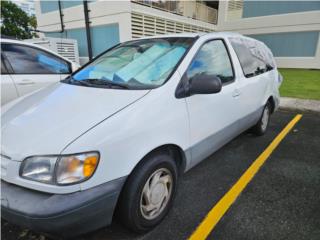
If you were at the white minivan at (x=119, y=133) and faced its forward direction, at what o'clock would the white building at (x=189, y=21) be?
The white building is roughly at 5 o'clock from the white minivan.

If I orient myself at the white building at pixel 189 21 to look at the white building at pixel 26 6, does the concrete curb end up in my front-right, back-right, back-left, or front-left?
back-left

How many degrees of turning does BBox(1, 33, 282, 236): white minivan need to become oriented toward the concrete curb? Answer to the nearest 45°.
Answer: approximately 180°

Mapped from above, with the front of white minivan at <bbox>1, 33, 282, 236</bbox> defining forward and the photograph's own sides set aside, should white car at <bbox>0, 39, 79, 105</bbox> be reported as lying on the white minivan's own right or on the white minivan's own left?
on the white minivan's own right

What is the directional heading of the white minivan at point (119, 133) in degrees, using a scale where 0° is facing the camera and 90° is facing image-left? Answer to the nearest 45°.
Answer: approximately 45°
